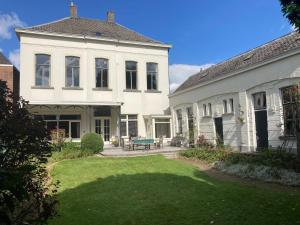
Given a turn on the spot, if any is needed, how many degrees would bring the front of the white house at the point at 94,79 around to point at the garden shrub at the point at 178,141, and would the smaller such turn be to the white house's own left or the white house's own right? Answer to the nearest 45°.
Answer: approximately 90° to the white house's own left

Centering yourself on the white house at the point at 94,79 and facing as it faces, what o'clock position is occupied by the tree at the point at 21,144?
The tree is roughly at 12 o'clock from the white house.

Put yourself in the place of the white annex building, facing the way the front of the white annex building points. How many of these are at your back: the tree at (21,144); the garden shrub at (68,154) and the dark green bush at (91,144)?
0

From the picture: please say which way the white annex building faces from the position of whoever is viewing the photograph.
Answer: facing the viewer and to the left of the viewer

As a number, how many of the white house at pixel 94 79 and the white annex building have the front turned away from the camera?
0

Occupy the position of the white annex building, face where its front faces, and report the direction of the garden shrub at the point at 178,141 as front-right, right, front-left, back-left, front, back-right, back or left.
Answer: right

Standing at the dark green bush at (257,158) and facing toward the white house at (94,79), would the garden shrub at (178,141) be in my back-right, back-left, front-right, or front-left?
front-right

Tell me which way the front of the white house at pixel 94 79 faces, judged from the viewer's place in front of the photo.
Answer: facing the viewer

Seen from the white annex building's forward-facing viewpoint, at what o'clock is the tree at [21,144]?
The tree is roughly at 11 o'clock from the white annex building.

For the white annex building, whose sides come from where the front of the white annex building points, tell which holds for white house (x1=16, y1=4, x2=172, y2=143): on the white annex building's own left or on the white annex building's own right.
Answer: on the white annex building's own right

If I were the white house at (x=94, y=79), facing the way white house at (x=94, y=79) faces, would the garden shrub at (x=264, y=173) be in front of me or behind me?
in front

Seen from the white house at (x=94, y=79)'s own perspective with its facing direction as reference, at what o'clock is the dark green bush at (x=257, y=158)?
The dark green bush is roughly at 11 o'clock from the white house.

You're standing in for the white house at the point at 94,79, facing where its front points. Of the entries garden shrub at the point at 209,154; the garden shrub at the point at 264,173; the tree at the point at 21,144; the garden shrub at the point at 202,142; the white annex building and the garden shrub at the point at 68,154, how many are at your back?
0

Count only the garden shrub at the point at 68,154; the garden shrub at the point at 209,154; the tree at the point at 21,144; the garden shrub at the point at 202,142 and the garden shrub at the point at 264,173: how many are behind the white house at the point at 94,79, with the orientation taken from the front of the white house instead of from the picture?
0

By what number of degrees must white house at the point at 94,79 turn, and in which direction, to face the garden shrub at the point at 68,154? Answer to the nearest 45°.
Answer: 0° — it already faces it

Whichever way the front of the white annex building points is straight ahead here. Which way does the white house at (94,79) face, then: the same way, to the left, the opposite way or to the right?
to the left

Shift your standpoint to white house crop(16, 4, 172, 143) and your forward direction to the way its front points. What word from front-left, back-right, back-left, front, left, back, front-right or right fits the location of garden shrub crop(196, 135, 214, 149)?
front-left
